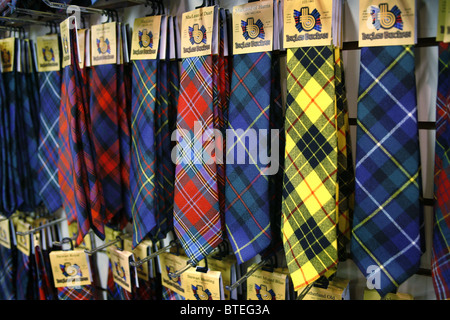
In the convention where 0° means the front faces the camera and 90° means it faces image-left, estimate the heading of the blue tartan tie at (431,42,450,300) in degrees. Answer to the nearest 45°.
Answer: approximately 0°

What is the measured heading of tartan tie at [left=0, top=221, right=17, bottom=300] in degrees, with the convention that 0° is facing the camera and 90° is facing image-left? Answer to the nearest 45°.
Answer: approximately 0°

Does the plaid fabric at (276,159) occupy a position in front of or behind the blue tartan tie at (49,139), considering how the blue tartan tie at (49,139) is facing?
in front

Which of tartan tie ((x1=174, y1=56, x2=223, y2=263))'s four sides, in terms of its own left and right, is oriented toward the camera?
front

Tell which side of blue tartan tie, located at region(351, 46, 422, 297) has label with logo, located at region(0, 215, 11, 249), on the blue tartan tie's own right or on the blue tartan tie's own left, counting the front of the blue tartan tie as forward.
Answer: on the blue tartan tie's own right

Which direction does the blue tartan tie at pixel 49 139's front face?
toward the camera
